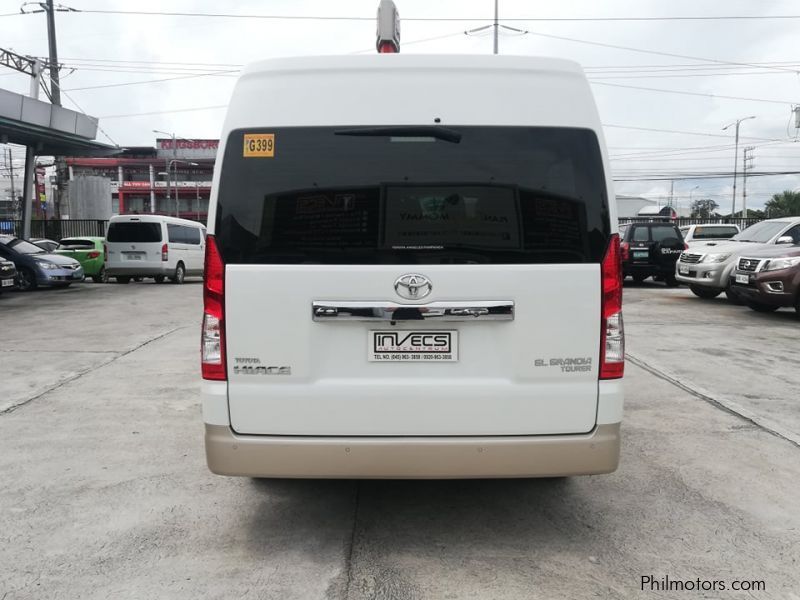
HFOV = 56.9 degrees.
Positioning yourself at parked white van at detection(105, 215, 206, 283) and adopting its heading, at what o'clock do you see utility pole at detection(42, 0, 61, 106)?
The utility pole is roughly at 10 o'clock from the parked white van.

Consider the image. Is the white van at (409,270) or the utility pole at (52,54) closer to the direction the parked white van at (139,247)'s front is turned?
the utility pole

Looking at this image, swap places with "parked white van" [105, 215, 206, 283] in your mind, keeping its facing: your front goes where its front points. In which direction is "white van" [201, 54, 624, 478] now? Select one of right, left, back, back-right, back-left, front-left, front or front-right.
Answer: back-right

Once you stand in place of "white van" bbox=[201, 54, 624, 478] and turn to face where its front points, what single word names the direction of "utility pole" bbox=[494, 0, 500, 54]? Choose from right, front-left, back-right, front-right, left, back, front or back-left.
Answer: front

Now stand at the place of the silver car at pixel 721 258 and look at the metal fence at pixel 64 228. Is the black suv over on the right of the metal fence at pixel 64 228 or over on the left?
right

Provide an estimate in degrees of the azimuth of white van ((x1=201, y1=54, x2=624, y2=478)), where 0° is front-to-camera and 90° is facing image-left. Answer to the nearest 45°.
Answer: approximately 180°

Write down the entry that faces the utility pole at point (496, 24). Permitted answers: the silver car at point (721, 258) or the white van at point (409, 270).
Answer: the white van

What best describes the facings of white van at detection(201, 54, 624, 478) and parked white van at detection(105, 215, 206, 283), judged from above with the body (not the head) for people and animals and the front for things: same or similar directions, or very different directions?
same or similar directions

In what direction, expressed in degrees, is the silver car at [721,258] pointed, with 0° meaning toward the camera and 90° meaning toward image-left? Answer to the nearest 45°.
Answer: approximately 45°

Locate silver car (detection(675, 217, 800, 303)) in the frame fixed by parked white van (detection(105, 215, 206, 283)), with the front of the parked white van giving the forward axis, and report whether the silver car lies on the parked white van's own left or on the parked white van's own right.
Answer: on the parked white van's own right

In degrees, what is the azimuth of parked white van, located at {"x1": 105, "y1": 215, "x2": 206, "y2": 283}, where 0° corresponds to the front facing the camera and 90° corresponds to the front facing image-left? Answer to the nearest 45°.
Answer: approximately 225°

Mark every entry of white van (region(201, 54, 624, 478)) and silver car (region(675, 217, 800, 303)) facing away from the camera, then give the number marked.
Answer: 1

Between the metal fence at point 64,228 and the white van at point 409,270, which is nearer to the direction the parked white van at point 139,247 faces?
the metal fence

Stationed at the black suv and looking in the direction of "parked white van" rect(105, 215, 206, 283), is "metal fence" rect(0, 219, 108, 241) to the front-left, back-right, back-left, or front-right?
front-right

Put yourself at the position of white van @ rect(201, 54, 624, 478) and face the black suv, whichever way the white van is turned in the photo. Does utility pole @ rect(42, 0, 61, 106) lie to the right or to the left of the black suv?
left
